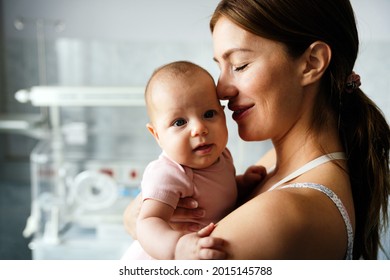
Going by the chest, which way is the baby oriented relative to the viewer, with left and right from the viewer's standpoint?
facing the viewer and to the right of the viewer

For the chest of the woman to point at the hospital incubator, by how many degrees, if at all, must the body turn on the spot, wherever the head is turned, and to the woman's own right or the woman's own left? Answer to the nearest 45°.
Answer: approximately 45° to the woman's own right

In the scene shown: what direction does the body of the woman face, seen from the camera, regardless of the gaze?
to the viewer's left

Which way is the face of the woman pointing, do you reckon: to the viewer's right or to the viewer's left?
to the viewer's left
